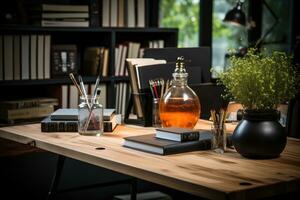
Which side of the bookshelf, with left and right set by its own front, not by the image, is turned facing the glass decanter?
front

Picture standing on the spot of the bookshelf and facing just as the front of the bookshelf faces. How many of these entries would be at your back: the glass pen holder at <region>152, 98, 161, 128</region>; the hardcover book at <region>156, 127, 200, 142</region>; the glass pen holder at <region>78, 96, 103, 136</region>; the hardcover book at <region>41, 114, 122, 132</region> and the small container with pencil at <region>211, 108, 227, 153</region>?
0

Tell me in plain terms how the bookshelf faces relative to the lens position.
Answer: facing the viewer

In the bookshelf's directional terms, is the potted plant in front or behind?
in front

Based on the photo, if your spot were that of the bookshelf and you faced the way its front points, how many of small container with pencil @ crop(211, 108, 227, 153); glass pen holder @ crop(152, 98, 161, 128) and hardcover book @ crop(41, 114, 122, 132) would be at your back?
0

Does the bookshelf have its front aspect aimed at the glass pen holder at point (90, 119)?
yes

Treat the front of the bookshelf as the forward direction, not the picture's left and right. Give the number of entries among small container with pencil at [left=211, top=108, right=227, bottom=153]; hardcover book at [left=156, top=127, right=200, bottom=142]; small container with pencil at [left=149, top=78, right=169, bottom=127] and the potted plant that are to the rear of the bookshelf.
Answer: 0

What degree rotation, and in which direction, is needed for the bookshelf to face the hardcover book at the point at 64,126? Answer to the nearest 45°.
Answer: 0° — it already faces it

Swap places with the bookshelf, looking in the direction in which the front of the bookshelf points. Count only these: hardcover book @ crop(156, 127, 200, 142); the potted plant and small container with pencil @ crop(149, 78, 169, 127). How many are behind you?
0

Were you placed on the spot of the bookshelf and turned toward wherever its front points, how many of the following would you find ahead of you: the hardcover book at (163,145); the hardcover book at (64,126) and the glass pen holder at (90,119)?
3

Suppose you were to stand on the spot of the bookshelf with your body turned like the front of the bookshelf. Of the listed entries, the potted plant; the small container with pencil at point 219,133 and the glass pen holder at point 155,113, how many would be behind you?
0

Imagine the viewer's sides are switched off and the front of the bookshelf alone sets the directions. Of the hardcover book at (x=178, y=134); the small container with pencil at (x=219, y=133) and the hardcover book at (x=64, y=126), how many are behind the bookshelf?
0

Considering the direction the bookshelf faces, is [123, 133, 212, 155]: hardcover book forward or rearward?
forward

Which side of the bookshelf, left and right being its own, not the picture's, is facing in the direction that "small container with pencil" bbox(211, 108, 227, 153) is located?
front
